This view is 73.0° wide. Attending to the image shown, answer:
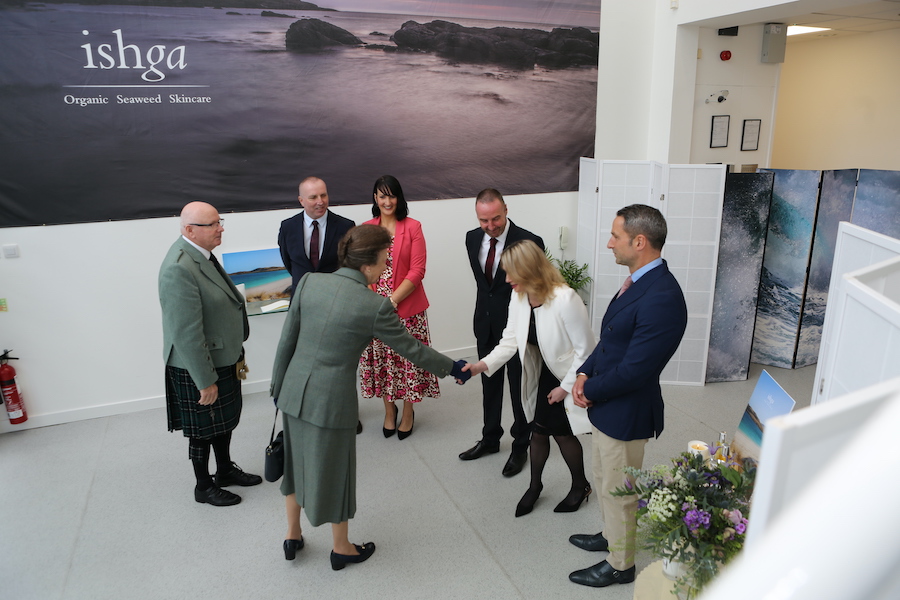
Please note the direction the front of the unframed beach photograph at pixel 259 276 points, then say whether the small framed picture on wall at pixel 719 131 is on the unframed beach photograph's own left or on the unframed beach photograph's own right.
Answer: on the unframed beach photograph's own left

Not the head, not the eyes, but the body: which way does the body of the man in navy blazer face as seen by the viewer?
to the viewer's left

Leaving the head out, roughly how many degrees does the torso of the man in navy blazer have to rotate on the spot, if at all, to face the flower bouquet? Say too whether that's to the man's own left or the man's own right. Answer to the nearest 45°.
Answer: approximately 90° to the man's own left

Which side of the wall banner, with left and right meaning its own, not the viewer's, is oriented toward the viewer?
front

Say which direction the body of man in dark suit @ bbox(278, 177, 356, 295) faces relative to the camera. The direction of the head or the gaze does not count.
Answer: toward the camera

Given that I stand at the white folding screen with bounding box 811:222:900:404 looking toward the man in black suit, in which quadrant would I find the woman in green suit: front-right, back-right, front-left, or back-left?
front-left

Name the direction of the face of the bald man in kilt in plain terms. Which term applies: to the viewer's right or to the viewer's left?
to the viewer's right

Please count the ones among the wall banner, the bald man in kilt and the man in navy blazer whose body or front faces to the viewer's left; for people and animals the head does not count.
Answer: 1

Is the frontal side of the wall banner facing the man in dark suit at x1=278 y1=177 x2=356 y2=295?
yes

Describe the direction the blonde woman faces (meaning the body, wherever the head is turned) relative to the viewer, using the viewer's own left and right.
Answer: facing the viewer and to the left of the viewer

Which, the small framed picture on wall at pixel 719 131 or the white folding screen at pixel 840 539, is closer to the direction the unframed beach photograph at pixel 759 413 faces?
the white folding screen

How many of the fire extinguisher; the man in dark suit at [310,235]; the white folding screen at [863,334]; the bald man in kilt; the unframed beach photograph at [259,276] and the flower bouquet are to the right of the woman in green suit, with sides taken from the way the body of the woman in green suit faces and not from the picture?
2

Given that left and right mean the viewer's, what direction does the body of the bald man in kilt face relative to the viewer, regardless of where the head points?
facing to the right of the viewer

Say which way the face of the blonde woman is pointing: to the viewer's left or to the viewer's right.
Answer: to the viewer's left

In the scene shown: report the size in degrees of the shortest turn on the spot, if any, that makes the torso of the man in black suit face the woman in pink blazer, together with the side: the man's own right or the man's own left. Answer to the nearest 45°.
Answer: approximately 90° to the man's own right

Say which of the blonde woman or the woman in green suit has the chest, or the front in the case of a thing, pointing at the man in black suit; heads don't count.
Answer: the woman in green suit

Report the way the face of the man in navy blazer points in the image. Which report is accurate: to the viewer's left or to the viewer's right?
to the viewer's left

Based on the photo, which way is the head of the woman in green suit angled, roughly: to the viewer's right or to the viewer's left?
to the viewer's right

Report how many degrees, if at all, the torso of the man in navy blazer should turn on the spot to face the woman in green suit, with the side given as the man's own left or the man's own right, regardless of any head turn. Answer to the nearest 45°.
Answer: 0° — they already face them
